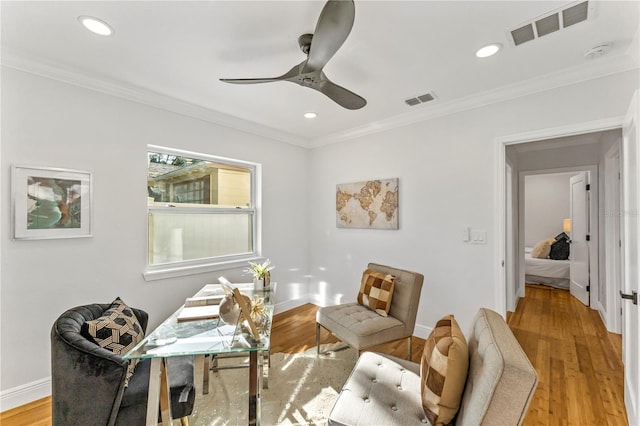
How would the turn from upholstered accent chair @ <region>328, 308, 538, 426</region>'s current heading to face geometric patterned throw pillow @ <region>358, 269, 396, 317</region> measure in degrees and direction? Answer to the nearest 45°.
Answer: approximately 45° to its right

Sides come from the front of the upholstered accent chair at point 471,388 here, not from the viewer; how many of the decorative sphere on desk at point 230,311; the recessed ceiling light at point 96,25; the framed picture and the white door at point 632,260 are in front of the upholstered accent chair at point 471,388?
3

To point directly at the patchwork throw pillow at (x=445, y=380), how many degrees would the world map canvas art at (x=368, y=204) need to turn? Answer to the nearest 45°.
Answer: approximately 45° to its left

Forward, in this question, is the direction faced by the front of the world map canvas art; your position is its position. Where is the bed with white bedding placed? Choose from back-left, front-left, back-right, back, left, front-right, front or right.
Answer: back

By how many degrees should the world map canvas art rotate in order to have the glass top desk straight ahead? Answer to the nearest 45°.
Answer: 0° — it already faces it

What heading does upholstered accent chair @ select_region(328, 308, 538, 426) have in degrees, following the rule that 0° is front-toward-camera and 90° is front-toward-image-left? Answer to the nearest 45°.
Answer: approximately 90°

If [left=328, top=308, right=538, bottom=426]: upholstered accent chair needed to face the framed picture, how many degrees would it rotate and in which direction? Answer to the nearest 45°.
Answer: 0° — it already faces it

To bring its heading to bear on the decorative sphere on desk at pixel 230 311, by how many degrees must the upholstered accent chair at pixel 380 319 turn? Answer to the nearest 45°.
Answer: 0° — it already faces it

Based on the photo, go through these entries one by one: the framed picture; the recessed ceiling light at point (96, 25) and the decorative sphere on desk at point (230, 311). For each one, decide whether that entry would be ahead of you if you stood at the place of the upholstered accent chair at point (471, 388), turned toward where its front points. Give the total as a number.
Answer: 3

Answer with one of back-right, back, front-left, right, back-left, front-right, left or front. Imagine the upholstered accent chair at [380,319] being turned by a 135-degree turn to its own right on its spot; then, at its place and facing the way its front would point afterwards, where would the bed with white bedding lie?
front-right

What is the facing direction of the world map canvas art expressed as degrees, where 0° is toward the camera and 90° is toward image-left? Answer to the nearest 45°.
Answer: approximately 45°
